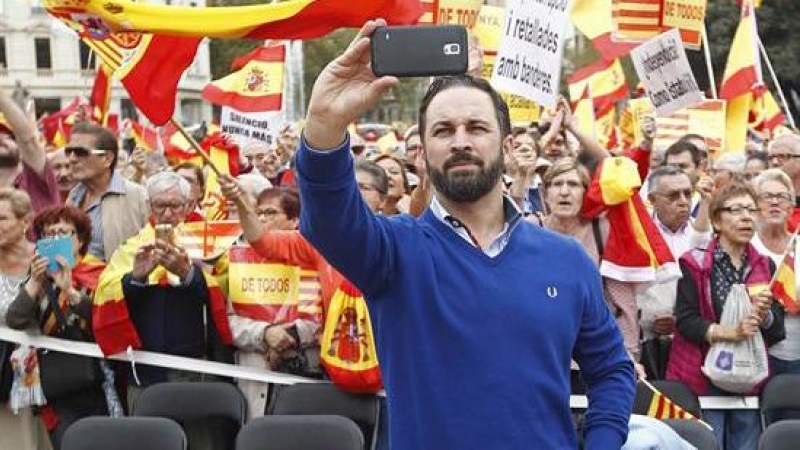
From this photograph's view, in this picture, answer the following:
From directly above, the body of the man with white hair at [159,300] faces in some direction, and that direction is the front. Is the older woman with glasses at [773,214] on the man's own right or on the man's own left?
on the man's own left

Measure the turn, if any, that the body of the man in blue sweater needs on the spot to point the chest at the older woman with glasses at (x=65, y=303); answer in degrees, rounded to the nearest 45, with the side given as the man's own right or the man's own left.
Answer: approximately 135° to the man's own right

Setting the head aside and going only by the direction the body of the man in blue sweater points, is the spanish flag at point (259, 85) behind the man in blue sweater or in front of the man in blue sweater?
behind

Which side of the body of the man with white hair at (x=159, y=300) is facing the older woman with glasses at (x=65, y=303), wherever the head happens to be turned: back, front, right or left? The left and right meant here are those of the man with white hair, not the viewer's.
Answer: right

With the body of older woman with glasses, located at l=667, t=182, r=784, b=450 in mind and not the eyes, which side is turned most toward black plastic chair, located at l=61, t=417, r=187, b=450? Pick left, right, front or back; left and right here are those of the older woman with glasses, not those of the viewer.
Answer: right

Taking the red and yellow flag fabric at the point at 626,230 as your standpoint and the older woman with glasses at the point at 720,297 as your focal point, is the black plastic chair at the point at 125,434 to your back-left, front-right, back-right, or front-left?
back-right

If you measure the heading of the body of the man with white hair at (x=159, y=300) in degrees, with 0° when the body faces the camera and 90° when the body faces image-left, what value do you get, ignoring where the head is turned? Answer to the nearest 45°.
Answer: approximately 0°

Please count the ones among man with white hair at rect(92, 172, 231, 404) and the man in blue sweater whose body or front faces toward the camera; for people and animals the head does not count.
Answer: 2
